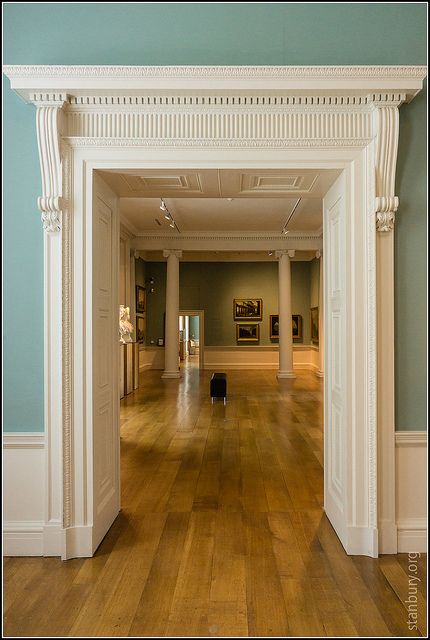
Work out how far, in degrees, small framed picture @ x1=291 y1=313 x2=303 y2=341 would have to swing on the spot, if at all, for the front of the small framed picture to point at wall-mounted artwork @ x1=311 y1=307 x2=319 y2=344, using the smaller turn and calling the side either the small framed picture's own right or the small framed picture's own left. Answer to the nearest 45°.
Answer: approximately 45° to the small framed picture's own left

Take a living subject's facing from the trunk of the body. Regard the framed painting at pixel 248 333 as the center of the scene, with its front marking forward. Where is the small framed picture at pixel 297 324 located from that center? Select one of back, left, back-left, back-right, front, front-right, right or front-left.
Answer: left

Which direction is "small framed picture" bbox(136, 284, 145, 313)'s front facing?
to the viewer's right

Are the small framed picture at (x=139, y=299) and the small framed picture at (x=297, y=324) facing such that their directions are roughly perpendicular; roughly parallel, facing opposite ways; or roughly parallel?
roughly perpendicular

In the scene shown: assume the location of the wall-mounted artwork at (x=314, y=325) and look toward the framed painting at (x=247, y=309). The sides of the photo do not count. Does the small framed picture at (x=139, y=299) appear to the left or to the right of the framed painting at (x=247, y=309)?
left

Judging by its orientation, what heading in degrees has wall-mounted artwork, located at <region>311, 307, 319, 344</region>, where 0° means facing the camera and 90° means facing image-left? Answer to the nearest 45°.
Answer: approximately 90°

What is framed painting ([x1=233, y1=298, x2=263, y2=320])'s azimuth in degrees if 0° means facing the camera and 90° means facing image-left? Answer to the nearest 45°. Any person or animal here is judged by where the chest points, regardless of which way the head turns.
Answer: approximately 0°

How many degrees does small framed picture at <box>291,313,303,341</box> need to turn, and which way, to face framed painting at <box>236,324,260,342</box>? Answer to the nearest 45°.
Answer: approximately 90° to its right

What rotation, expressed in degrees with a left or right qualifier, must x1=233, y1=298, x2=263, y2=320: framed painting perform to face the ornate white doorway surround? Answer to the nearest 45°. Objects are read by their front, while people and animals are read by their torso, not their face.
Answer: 0° — it already faces it

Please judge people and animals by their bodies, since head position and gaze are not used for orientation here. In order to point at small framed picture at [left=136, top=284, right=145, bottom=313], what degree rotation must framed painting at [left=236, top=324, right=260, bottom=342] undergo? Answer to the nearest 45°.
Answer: approximately 45° to its right

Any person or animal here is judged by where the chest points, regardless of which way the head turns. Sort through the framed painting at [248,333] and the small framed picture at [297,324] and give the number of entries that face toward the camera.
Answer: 2

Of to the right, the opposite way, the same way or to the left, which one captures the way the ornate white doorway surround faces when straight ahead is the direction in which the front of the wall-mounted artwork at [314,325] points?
to the left
